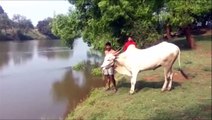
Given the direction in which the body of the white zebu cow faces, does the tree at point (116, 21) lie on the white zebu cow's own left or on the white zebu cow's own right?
on the white zebu cow's own right

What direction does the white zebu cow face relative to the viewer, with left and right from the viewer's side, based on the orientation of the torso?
facing to the left of the viewer

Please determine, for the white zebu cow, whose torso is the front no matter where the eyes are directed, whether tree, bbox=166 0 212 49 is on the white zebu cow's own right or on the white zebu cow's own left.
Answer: on the white zebu cow's own right

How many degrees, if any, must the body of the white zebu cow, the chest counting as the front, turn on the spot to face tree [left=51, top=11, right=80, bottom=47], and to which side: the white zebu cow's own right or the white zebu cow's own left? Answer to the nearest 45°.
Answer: approximately 45° to the white zebu cow's own right
